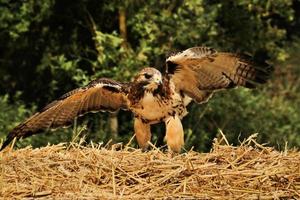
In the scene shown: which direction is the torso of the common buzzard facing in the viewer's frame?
toward the camera
